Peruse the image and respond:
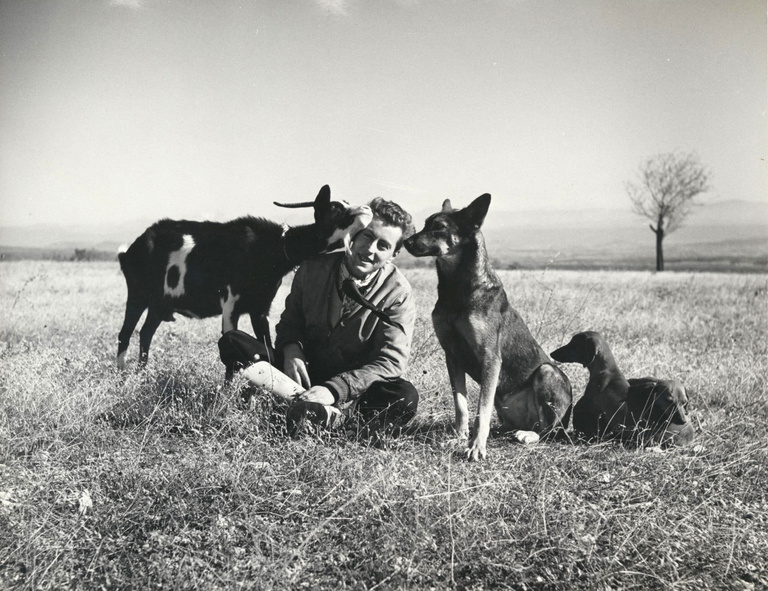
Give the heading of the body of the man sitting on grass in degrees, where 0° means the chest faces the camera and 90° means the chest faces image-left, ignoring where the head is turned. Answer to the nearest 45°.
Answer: approximately 45°

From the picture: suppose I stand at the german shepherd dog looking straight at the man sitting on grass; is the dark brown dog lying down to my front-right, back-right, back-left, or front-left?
back-right

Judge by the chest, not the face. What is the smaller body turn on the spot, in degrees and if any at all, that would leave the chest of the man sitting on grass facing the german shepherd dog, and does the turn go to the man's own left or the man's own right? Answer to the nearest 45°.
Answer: approximately 135° to the man's own left

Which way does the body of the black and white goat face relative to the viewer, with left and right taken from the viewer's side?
facing to the right of the viewer

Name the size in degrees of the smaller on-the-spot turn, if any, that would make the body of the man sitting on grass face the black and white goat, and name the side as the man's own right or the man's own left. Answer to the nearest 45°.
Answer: approximately 90° to the man's own right

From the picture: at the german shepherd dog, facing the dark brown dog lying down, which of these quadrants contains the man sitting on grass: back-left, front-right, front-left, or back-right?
back-left

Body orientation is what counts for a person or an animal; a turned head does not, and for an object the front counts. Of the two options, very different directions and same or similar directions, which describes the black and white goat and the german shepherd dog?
very different directions
